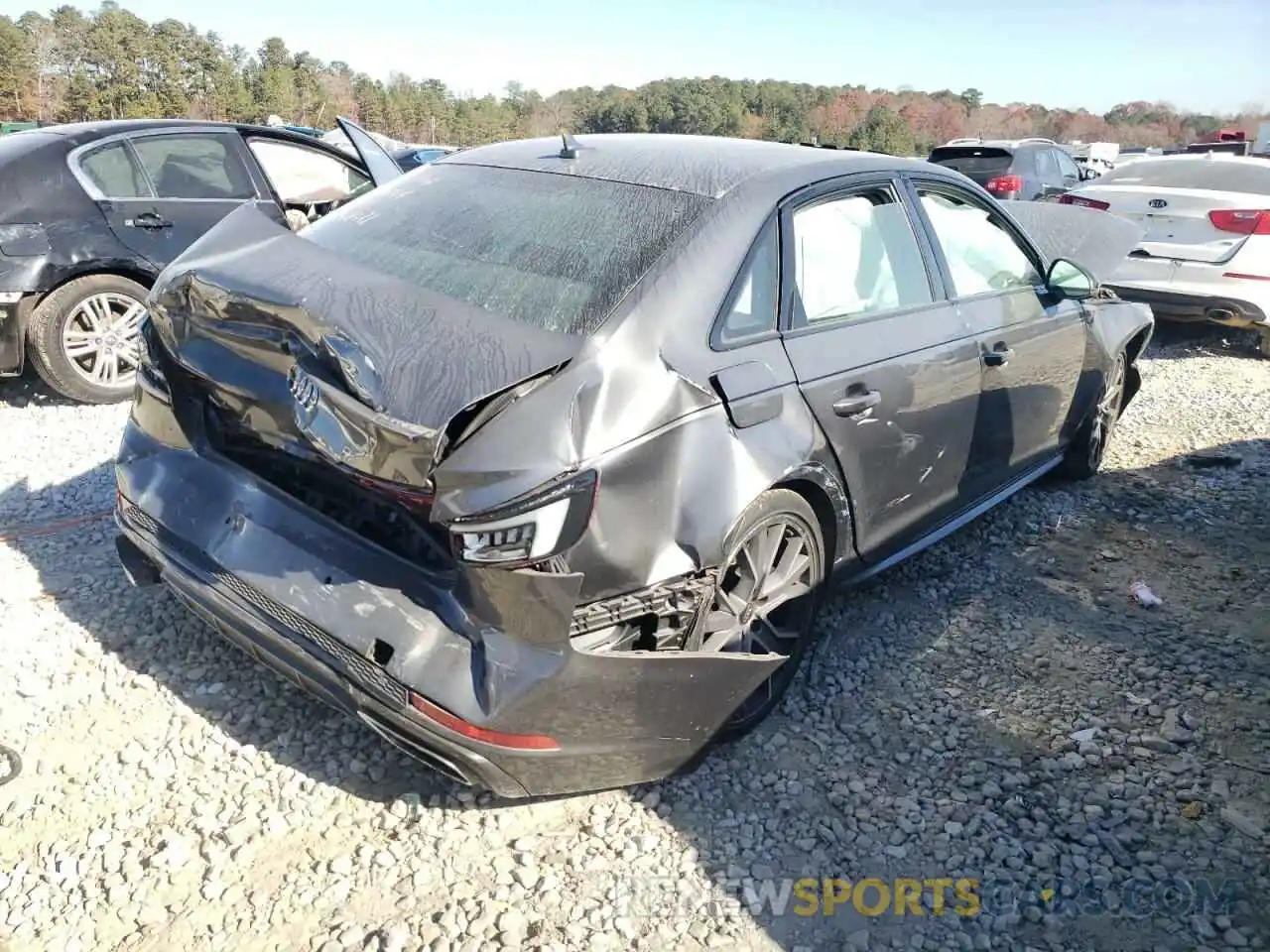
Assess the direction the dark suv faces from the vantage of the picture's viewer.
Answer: facing away from the viewer and to the right of the viewer

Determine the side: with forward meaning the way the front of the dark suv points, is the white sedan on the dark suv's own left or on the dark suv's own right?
on the dark suv's own right

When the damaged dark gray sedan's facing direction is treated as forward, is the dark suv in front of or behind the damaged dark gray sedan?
in front

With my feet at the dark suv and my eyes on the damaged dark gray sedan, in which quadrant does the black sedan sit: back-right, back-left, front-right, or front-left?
front-right

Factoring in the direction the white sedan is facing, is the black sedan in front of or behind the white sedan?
behind

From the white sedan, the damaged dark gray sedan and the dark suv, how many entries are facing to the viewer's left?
0

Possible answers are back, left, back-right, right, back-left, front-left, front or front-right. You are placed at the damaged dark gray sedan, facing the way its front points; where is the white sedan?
front

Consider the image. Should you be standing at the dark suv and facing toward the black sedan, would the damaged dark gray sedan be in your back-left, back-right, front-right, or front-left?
front-left

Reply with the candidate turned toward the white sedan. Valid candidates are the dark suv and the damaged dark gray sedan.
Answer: the damaged dark gray sedan

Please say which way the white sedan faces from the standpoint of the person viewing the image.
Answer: facing away from the viewer and to the right of the viewer

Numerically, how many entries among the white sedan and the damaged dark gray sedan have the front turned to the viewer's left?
0

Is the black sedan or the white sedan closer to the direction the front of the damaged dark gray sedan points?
the white sedan

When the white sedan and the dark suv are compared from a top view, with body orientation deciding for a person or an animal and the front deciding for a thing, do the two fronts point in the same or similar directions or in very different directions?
same or similar directions

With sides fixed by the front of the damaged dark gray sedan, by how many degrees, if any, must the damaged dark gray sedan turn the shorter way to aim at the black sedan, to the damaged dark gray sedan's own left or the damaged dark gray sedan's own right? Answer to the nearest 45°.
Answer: approximately 90° to the damaged dark gray sedan's own left
